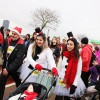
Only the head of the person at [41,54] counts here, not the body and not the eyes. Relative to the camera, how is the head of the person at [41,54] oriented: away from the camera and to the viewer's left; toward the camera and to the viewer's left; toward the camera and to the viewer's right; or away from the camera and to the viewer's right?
toward the camera and to the viewer's left

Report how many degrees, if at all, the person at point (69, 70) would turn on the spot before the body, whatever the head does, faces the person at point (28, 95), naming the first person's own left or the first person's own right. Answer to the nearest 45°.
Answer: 0° — they already face them

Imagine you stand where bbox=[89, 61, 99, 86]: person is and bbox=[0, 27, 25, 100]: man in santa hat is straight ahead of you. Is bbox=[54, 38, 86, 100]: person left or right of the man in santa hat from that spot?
left

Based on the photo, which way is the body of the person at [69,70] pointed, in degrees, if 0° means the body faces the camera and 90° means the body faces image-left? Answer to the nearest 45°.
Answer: approximately 45°

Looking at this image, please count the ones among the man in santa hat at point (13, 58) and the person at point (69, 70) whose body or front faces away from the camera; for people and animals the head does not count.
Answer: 0
